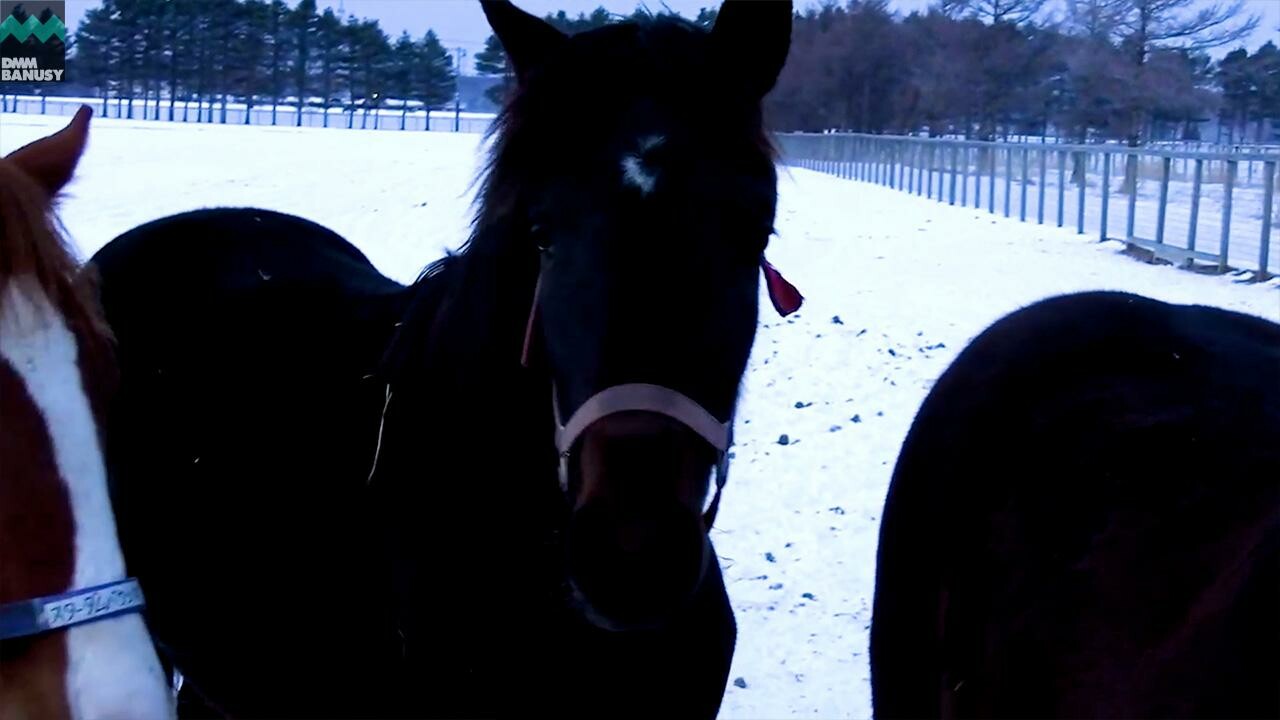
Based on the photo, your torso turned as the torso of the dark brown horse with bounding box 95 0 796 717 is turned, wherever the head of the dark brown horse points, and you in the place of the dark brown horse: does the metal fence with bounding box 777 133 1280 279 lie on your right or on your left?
on your left

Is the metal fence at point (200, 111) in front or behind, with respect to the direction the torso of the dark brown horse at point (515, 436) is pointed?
behind

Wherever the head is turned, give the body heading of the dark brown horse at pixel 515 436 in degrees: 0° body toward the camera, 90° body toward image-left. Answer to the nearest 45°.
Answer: approximately 315°

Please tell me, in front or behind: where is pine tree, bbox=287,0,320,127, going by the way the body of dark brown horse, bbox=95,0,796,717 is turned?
behind

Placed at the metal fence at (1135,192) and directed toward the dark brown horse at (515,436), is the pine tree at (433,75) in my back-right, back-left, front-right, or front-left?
back-right
